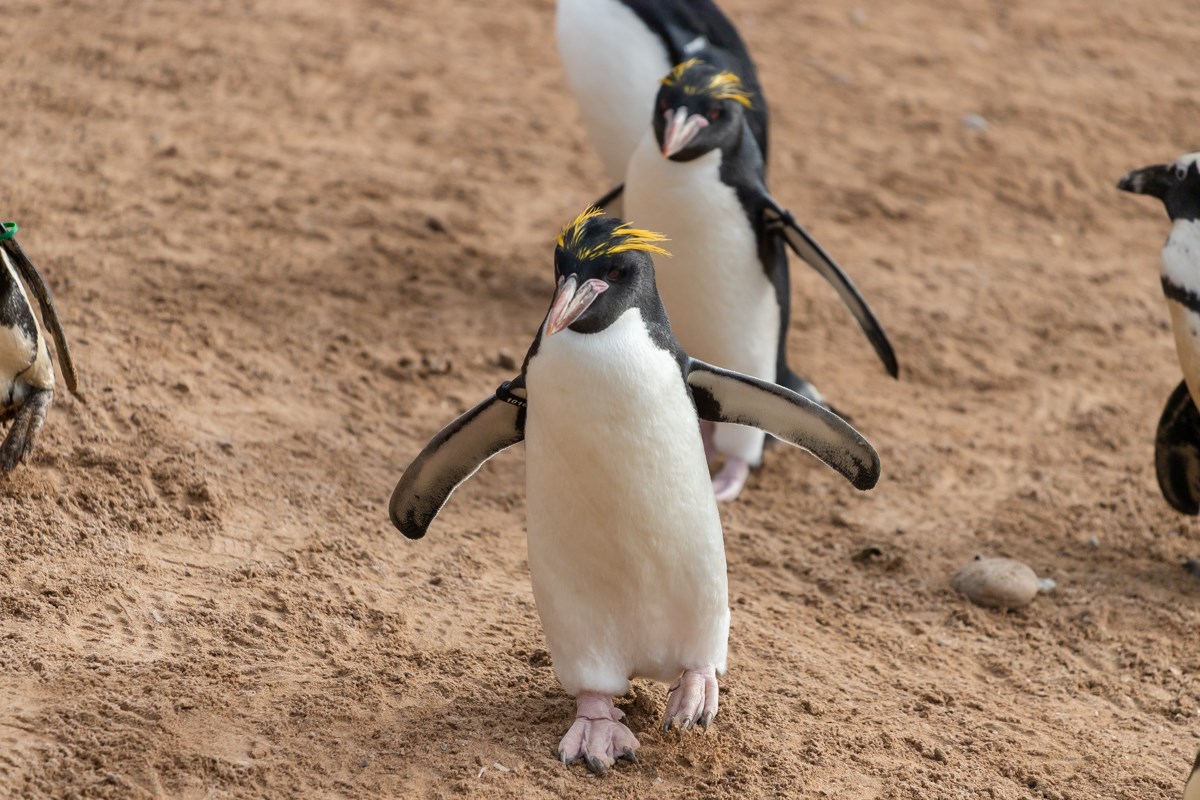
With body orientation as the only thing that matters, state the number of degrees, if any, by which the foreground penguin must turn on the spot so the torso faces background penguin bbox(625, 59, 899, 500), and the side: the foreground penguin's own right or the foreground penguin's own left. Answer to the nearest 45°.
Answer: approximately 180°

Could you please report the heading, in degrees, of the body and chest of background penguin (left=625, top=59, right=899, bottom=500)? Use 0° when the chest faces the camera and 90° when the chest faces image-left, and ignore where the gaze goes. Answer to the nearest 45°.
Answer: approximately 45°

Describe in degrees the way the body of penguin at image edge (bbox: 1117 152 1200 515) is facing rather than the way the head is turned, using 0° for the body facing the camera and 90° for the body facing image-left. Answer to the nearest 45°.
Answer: approximately 90°

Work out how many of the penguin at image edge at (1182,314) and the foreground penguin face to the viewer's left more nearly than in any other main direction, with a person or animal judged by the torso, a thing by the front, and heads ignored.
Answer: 1

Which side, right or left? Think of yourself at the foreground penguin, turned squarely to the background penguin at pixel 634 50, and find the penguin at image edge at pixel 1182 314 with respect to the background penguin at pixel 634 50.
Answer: right

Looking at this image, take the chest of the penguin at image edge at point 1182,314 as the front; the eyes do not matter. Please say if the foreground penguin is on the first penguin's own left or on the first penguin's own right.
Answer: on the first penguin's own left

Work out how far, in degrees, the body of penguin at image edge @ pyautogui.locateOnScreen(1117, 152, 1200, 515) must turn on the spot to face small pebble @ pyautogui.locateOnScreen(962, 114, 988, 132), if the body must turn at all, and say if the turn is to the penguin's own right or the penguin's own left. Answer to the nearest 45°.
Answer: approximately 90° to the penguin's own right

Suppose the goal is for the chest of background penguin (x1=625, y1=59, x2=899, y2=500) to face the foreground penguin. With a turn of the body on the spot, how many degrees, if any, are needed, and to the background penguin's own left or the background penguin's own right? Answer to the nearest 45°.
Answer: approximately 45° to the background penguin's own left

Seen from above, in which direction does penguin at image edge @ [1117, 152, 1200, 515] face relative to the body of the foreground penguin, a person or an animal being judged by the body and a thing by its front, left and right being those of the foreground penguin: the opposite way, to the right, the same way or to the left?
to the right

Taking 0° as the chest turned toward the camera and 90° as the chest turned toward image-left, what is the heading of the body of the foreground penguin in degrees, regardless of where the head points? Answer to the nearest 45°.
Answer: approximately 0°

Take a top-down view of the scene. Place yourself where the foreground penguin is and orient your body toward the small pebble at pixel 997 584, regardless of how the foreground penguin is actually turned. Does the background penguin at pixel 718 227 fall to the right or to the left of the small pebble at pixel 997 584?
left
